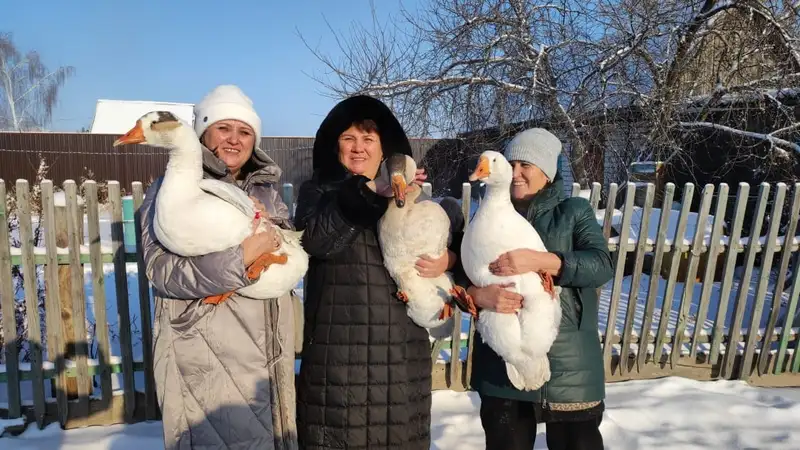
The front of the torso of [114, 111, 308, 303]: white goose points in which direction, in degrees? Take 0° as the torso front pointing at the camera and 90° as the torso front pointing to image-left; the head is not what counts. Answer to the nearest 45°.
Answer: approximately 90°

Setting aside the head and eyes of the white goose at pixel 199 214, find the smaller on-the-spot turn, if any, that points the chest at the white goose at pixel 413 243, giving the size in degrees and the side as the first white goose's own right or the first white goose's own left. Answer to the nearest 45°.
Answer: approximately 180°

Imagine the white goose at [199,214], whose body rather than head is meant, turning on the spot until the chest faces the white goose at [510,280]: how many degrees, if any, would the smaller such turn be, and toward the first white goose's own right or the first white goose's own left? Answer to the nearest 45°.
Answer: approximately 180°

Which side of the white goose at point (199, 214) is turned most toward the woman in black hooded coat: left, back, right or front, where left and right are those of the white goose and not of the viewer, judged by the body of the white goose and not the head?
back

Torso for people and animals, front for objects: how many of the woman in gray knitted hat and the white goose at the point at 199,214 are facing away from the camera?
0

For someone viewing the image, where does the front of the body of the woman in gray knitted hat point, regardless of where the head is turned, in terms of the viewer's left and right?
facing the viewer and to the left of the viewer

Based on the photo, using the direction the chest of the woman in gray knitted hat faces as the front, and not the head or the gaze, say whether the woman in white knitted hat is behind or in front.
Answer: in front

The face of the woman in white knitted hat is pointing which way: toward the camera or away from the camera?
toward the camera
